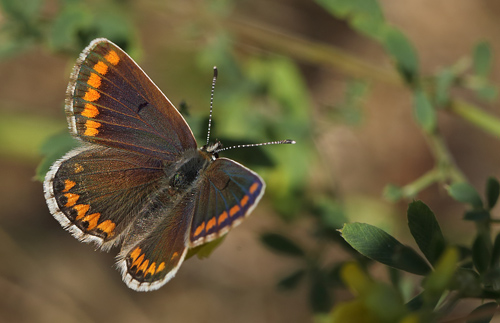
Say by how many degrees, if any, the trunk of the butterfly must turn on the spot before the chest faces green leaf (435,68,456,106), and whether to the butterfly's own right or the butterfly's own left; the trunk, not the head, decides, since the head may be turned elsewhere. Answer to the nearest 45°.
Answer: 0° — it already faces it

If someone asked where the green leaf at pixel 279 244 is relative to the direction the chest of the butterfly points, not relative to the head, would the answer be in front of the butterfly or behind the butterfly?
in front

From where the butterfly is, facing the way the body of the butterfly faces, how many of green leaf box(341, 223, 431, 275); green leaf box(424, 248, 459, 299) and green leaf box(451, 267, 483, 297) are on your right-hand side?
3

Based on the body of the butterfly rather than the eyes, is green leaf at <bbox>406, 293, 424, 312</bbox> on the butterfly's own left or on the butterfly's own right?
on the butterfly's own right

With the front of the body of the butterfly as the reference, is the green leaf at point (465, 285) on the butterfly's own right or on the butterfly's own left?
on the butterfly's own right

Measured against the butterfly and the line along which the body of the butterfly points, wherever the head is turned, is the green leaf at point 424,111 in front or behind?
in front

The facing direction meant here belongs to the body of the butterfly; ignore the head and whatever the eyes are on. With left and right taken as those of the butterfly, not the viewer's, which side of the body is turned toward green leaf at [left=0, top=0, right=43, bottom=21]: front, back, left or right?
left

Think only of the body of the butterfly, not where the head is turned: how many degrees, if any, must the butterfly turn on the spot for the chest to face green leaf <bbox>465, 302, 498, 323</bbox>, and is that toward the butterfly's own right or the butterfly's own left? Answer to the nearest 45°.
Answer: approximately 90° to the butterfly's own right

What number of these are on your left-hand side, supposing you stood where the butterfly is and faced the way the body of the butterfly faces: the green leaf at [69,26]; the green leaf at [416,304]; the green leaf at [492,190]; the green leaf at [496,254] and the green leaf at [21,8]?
2

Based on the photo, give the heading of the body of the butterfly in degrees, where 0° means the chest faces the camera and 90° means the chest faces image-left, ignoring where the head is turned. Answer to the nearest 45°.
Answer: approximately 225°

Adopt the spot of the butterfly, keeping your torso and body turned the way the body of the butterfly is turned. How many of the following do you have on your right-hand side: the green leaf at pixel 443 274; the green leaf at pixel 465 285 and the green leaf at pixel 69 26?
2
